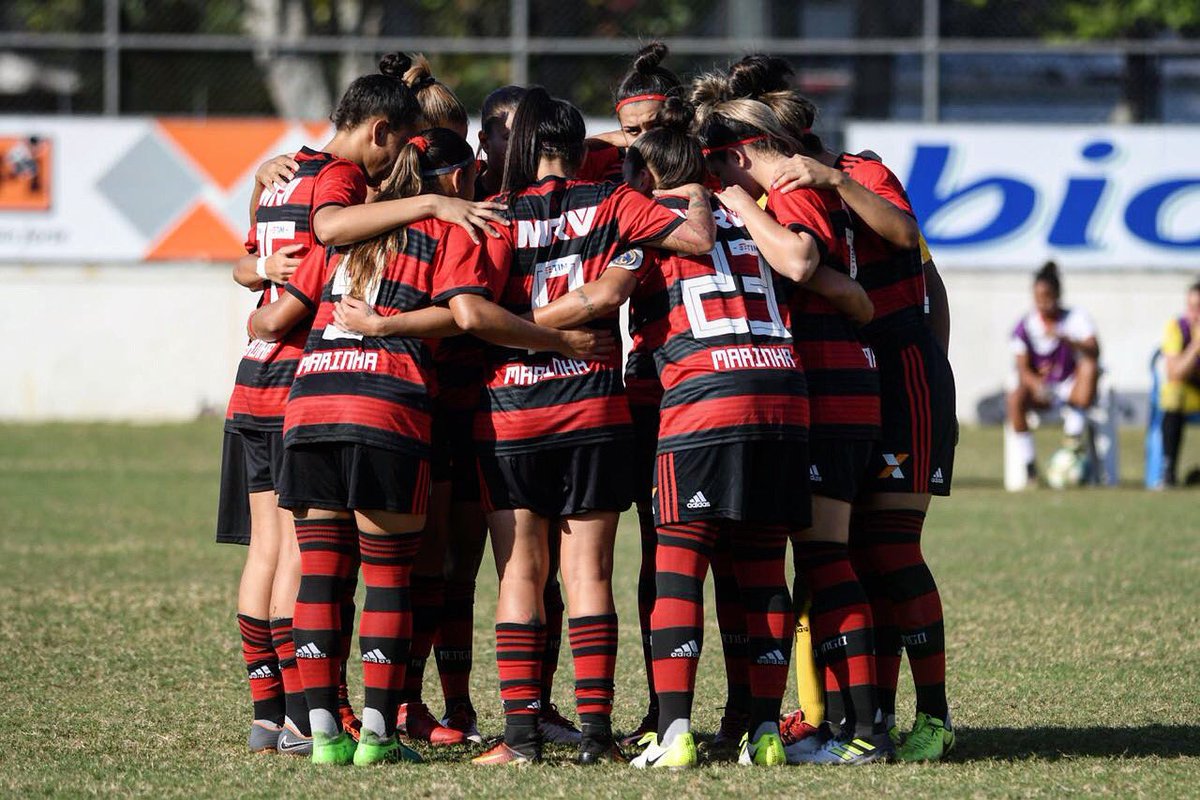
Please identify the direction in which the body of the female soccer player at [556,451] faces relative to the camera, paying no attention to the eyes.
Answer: away from the camera

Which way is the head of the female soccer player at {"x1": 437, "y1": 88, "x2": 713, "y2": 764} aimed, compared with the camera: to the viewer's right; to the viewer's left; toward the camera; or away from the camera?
away from the camera

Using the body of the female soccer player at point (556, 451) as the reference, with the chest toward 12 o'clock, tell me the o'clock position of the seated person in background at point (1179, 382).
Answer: The seated person in background is roughly at 1 o'clock from the female soccer player.

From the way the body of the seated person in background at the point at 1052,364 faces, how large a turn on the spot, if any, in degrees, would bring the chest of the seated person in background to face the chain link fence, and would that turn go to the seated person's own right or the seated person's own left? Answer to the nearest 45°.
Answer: approximately 135° to the seated person's own right

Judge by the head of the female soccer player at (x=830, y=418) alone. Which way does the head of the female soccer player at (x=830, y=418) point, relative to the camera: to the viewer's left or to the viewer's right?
to the viewer's left

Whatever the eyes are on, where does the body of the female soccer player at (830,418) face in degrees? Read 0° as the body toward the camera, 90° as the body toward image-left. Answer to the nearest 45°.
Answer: approximately 90°

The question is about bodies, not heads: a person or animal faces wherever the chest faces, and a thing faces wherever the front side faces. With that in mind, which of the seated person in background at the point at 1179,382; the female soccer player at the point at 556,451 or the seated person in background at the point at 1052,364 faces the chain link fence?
the female soccer player

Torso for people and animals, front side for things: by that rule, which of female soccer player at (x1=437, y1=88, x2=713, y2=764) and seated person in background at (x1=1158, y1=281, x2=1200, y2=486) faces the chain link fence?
the female soccer player
